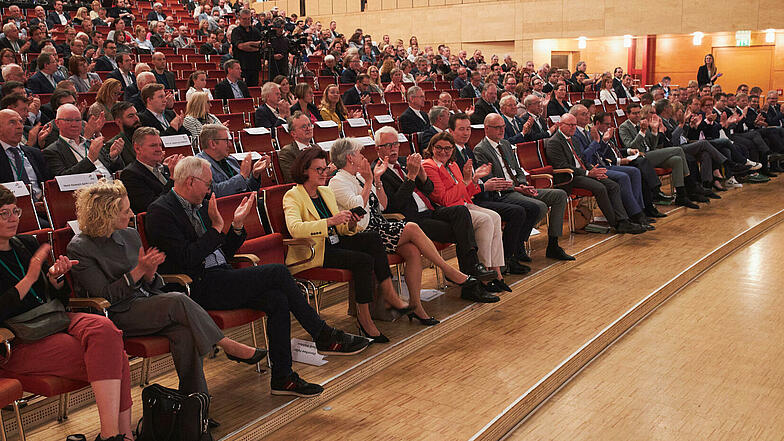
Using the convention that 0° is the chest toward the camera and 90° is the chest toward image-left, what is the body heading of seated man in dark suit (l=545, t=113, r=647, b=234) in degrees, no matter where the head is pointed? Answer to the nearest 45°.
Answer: approximately 315°

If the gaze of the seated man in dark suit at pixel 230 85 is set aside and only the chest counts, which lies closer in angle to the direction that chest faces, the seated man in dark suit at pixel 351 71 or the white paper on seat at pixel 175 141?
the white paper on seat

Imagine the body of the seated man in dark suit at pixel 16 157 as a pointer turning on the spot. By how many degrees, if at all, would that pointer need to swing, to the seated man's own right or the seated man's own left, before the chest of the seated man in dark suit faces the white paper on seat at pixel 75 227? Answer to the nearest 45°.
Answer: approximately 45° to the seated man's own right

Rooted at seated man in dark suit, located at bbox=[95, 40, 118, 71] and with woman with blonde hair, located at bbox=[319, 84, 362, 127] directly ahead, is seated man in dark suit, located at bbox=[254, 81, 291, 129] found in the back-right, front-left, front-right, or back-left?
front-right

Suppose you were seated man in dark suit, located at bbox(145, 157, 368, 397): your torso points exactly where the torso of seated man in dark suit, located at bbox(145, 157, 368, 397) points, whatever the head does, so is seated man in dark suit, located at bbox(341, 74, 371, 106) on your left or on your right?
on your left

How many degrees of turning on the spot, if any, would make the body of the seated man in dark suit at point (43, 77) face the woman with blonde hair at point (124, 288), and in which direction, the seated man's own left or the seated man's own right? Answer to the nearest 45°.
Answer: approximately 45° to the seated man's own right

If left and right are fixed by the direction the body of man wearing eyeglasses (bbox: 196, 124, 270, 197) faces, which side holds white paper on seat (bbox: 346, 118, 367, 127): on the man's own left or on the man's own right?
on the man's own left

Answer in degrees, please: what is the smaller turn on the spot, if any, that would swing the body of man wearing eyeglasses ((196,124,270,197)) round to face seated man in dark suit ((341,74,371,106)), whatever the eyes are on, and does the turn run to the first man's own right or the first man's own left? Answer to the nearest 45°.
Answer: approximately 90° to the first man's own left

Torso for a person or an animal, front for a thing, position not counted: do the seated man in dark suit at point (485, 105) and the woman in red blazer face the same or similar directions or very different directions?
same or similar directions

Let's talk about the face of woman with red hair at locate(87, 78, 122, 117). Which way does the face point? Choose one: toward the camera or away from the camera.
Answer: toward the camera

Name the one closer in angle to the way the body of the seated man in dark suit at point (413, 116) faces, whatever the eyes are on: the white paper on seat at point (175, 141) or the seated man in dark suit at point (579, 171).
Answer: the seated man in dark suit

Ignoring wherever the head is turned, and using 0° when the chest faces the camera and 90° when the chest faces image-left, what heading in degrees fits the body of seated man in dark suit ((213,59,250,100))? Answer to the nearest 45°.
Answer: approximately 315°

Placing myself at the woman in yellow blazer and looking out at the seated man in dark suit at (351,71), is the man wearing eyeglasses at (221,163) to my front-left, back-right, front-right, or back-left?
front-left

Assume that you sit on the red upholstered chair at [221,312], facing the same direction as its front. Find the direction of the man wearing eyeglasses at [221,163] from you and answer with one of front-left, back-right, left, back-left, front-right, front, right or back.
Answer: back-left

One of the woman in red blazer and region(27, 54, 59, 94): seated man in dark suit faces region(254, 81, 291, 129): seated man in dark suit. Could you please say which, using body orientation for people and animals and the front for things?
region(27, 54, 59, 94): seated man in dark suit

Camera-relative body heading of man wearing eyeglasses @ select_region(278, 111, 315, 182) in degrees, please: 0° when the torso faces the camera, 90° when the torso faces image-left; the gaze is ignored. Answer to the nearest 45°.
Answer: approximately 315°

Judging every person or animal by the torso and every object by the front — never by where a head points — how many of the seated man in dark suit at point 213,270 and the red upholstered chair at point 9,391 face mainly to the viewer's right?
2
